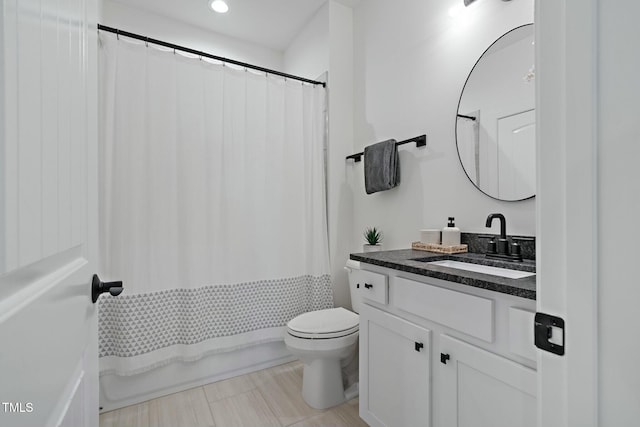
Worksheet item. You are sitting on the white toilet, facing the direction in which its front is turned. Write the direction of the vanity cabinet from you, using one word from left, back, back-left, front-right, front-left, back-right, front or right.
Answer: left

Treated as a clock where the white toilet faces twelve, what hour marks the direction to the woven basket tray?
The woven basket tray is roughly at 8 o'clock from the white toilet.

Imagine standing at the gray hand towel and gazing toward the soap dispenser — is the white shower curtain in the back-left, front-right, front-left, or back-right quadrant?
back-right

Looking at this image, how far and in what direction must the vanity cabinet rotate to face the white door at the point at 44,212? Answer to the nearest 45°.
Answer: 0° — it already faces it

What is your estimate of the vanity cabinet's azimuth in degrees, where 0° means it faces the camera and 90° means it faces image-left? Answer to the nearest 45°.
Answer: approximately 45°

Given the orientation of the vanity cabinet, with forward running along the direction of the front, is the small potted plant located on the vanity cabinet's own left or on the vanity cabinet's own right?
on the vanity cabinet's own right

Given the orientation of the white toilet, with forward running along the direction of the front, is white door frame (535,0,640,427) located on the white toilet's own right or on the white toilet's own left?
on the white toilet's own left

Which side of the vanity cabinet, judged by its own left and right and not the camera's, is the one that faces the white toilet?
right

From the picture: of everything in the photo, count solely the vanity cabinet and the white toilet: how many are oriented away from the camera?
0
